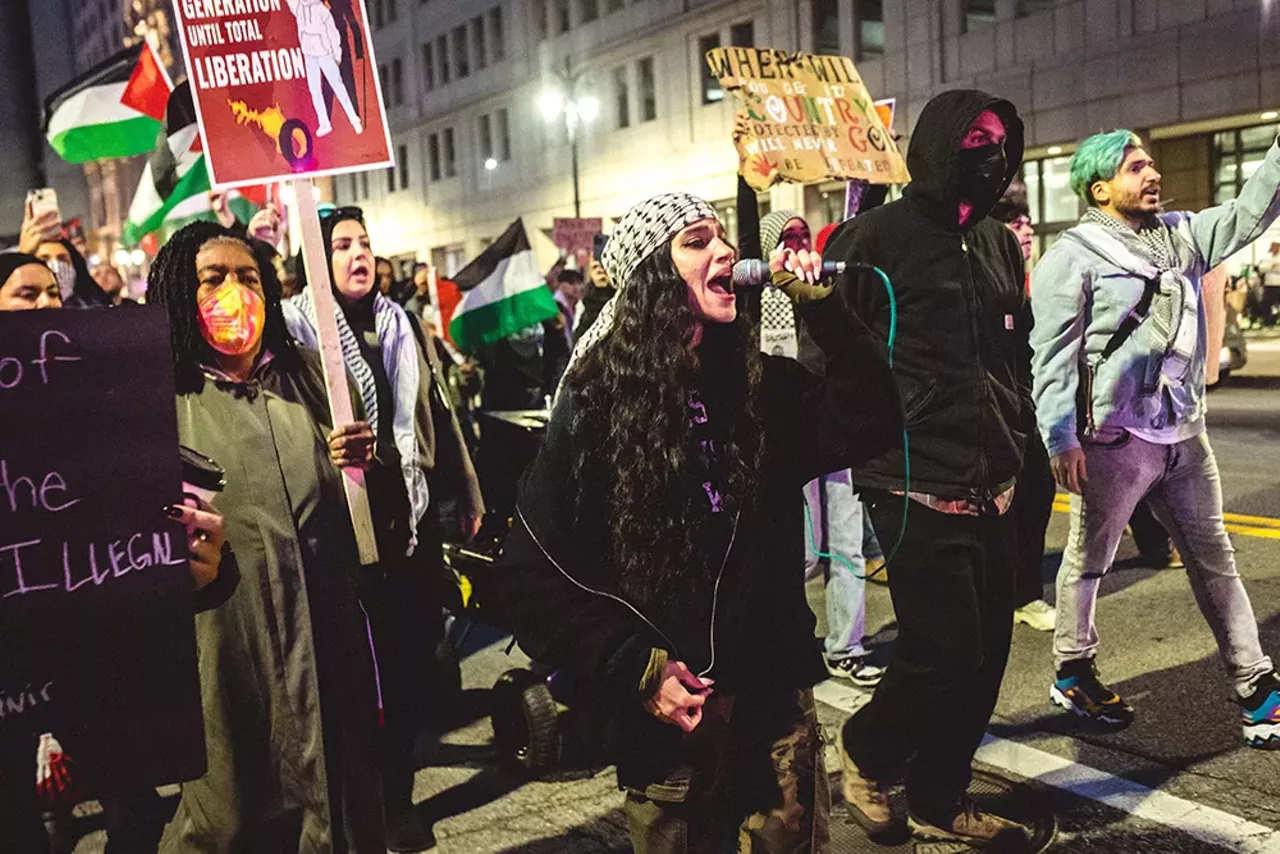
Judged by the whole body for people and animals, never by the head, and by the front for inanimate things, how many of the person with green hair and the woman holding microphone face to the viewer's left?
0

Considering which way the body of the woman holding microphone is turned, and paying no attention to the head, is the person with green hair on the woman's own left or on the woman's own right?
on the woman's own left

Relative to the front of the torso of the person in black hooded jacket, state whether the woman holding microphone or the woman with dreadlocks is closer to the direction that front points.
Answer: the woman holding microphone

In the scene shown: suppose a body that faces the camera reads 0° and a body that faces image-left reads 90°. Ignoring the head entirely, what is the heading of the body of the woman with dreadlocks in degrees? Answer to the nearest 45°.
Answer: approximately 0°

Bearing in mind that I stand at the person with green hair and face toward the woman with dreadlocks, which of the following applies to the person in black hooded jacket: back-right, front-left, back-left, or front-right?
front-left

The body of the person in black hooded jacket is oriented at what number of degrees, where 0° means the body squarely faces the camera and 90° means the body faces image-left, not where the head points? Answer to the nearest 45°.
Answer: approximately 315°

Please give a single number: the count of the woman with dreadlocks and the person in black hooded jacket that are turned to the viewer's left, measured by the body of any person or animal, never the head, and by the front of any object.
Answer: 0

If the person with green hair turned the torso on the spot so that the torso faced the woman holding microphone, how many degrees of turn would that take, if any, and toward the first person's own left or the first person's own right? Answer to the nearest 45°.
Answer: approximately 45° to the first person's own right

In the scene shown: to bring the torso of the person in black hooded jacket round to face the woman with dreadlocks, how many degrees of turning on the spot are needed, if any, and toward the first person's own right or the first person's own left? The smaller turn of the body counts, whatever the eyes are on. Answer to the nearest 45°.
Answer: approximately 90° to the first person's own right
